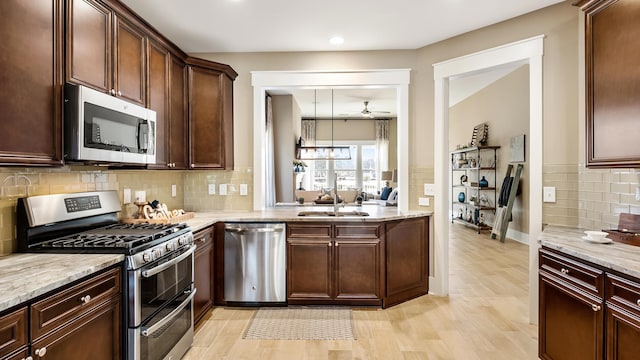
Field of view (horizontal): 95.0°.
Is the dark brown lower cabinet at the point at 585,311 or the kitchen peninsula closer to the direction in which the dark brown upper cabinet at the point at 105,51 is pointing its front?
the dark brown lower cabinet

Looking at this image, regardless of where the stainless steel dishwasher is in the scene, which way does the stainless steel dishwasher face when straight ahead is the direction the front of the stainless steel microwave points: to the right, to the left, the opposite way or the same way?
to the right

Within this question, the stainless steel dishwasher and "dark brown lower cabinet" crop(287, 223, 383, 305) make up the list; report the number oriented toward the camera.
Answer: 2

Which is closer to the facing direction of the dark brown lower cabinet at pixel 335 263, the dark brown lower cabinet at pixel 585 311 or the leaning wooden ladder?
the dark brown lower cabinet

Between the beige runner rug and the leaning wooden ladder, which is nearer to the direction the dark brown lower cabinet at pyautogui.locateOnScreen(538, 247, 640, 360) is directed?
the beige runner rug

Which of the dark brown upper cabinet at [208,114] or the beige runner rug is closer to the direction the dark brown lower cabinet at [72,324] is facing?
the beige runner rug

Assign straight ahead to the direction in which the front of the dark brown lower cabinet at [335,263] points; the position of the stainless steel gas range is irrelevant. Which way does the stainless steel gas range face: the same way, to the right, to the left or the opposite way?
to the left

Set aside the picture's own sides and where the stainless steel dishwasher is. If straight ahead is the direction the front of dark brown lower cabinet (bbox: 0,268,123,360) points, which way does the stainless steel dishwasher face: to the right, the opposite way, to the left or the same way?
to the right
